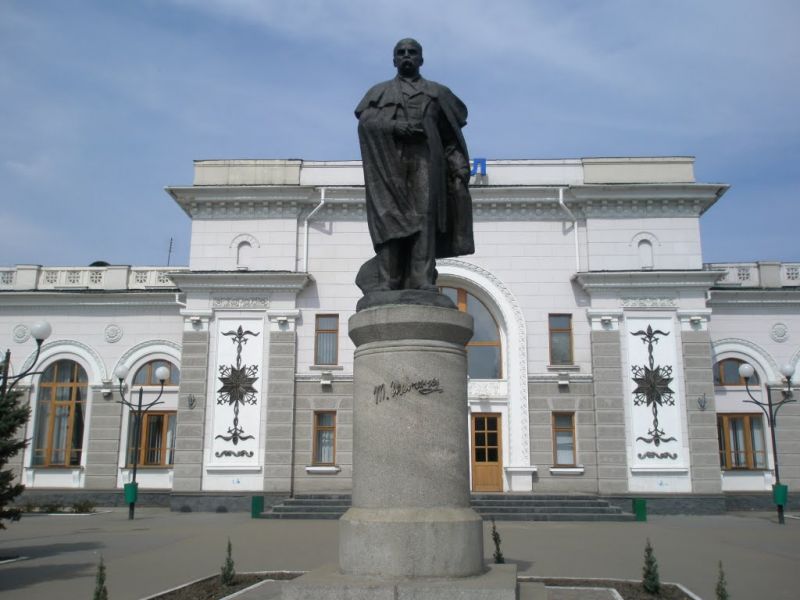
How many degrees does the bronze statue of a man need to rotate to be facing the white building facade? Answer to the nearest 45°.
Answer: approximately 180°

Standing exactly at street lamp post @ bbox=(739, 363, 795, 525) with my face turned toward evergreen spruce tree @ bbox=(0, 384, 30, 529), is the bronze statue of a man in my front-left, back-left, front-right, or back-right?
front-left

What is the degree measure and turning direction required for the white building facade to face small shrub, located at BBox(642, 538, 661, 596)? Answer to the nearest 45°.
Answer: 0° — it already faces it

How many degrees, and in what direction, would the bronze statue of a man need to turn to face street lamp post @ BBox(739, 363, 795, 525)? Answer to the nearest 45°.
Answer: approximately 135° to its left

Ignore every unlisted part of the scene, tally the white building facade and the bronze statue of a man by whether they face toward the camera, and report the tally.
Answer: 2

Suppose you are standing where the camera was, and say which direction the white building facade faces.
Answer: facing the viewer

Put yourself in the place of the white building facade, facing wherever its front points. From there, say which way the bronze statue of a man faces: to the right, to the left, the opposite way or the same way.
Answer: the same way

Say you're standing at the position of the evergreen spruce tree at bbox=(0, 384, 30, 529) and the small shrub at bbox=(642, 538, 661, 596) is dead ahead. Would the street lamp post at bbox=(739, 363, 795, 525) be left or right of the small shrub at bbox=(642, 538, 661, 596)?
left

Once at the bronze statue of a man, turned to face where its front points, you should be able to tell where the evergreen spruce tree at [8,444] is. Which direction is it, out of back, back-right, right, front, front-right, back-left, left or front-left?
back-right

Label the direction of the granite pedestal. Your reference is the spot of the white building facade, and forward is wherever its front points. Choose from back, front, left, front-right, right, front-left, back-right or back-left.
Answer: front
